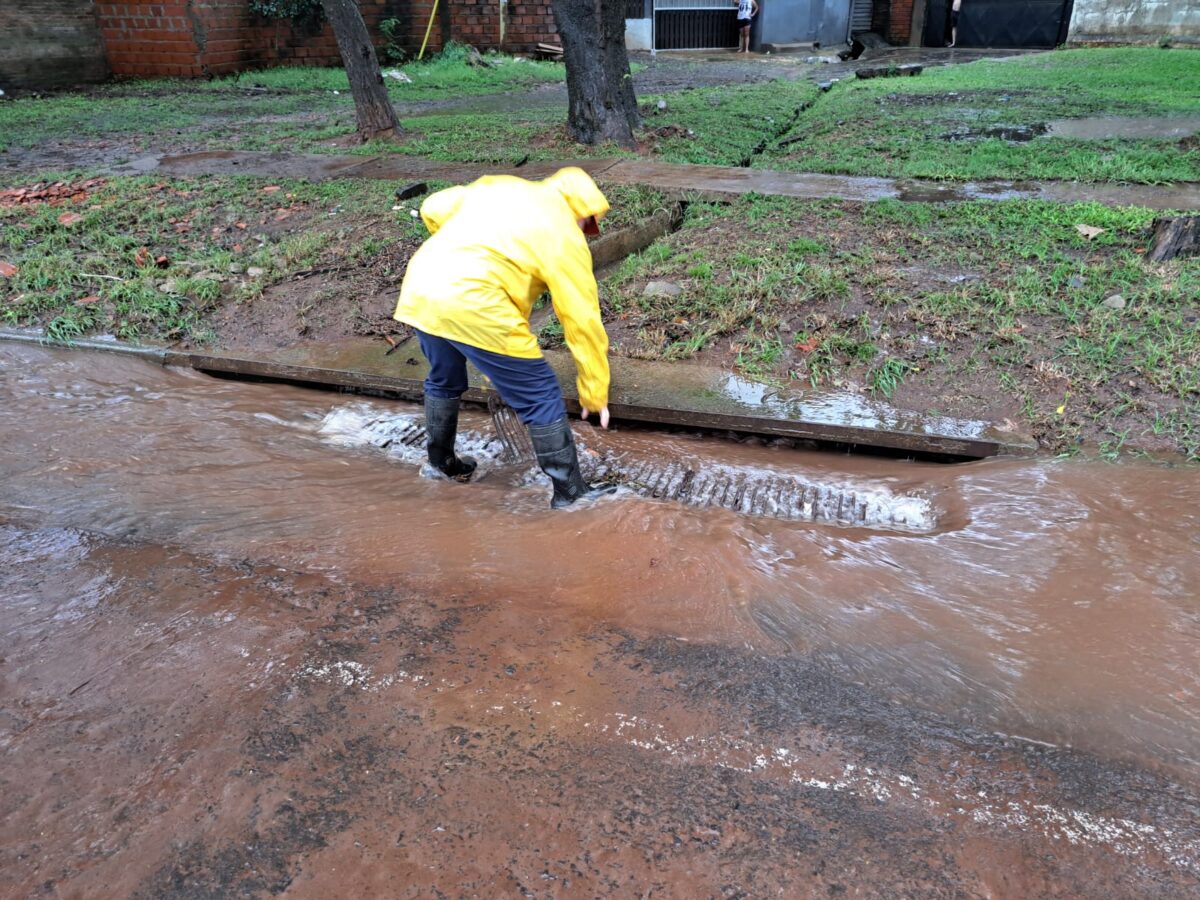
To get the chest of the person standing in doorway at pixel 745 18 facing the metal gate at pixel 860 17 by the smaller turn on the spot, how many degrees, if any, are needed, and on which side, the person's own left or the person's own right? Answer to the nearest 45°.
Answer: approximately 135° to the person's own left

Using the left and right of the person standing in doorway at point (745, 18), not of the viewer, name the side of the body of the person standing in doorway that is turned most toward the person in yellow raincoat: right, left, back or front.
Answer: front

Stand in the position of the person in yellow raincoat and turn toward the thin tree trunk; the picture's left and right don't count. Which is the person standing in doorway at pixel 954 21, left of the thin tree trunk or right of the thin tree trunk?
right

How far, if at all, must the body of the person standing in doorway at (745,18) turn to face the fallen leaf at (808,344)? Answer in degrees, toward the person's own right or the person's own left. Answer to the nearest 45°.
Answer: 0° — they already face it

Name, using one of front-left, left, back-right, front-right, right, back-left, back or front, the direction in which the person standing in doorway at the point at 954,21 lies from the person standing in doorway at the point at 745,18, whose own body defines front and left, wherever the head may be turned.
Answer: left

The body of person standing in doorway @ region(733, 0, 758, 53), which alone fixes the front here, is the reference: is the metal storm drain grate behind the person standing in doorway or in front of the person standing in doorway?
in front

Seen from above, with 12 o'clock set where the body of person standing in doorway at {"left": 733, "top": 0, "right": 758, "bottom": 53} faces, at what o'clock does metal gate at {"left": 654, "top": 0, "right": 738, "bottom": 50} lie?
The metal gate is roughly at 4 o'clock from the person standing in doorway.

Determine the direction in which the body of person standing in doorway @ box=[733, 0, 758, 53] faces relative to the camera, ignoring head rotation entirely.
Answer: toward the camera
